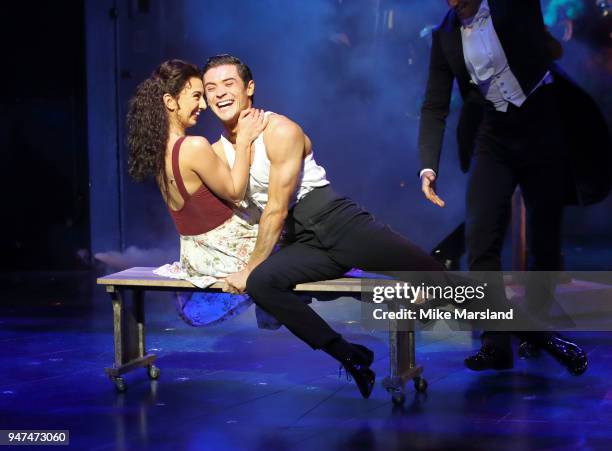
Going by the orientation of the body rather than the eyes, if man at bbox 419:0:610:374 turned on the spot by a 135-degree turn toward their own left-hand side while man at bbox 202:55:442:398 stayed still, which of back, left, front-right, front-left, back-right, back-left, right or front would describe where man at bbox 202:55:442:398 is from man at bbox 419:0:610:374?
back

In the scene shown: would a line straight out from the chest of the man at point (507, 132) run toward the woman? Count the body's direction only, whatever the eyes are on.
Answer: no

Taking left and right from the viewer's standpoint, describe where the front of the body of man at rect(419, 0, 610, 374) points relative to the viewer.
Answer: facing the viewer

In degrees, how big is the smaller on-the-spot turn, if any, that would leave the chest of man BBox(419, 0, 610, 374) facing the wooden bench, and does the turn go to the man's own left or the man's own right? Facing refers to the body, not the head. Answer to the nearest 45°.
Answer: approximately 90° to the man's own right

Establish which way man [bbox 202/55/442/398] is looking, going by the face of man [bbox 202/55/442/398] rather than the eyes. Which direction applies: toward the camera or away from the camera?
toward the camera

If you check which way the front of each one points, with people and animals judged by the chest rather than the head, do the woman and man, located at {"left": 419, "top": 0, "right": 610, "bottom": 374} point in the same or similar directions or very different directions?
very different directions

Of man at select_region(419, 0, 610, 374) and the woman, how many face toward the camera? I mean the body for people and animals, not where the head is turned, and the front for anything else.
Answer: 1

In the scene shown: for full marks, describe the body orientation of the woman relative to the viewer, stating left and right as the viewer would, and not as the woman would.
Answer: facing away from the viewer and to the right of the viewer

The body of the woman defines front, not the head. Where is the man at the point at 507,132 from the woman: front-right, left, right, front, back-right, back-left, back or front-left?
front-right

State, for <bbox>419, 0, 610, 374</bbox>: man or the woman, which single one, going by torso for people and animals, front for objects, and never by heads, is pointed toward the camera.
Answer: the man

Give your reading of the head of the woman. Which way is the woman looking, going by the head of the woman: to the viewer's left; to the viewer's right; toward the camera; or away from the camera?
to the viewer's right
